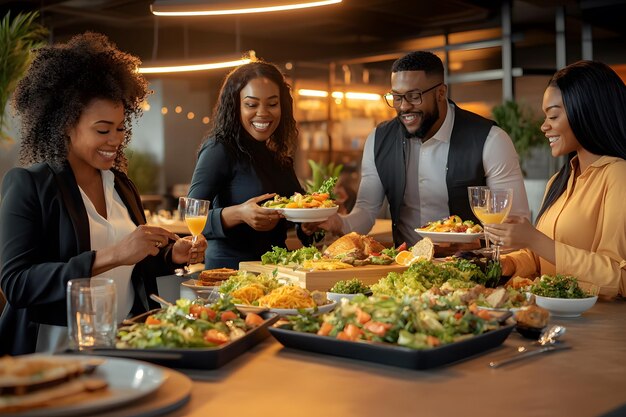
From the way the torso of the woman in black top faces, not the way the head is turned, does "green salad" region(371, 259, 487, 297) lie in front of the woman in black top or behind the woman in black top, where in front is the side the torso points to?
in front

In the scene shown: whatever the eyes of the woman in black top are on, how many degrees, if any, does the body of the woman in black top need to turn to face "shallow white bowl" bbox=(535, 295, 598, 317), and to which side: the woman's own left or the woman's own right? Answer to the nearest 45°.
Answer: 0° — they already face it

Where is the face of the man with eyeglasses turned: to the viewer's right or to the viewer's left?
to the viewer's left

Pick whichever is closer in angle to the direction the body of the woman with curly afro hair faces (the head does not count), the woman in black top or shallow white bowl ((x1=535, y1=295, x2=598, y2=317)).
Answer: the shallow white bowl

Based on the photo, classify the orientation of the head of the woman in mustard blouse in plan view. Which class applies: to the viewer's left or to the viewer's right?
to the viewer's left

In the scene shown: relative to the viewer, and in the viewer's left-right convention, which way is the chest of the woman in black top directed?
facing the viewer and to the right of the viewer

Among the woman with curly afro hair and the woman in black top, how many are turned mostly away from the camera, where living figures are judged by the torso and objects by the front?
0

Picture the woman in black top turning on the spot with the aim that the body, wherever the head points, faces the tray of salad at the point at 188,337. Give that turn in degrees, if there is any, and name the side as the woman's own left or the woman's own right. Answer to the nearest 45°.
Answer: approximately 45° to the woman's own right

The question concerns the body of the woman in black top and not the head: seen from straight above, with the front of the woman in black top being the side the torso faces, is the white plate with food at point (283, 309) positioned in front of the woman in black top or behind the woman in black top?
in front

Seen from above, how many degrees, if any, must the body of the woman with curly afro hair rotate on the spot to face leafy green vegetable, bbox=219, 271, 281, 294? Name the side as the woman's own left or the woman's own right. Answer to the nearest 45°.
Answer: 0° — they already face it

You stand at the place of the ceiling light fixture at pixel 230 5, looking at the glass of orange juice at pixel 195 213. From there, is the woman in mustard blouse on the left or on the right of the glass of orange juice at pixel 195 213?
left

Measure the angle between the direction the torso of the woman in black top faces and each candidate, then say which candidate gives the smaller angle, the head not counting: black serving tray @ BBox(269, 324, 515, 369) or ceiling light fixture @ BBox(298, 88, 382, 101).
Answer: the black serving tray
